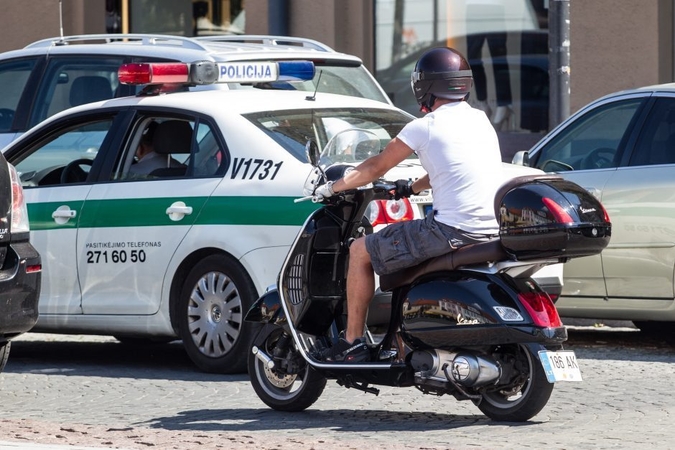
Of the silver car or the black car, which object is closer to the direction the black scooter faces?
the black car

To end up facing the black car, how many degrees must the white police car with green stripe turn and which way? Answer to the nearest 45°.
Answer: approximately 90° to its left

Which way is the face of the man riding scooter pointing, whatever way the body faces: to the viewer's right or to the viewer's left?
to the viewer's left

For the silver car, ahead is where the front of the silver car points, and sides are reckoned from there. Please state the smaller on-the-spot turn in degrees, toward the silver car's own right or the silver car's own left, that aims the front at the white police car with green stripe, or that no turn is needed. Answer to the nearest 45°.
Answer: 0° — it already faces it

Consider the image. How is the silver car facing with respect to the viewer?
to the viewer's left

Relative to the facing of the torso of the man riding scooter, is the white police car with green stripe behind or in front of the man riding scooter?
in front

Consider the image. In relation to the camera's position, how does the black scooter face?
facing away from the viewer and to the left of the viewer

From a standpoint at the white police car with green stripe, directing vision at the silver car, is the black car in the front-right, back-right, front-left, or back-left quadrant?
back-right

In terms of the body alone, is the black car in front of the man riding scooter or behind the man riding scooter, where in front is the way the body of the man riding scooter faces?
in front
